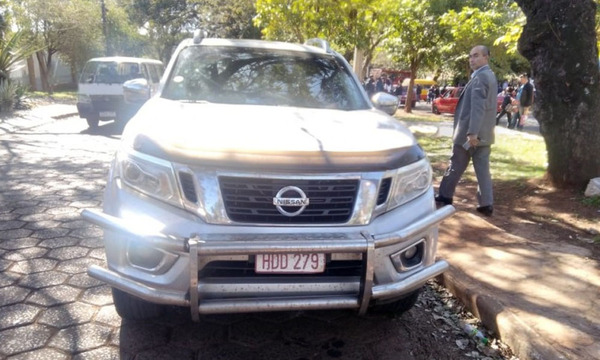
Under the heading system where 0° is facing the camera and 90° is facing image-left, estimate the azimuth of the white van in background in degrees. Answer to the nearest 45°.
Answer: approximately 45°

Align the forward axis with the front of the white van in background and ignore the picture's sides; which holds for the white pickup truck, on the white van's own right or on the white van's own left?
on the white van's own left

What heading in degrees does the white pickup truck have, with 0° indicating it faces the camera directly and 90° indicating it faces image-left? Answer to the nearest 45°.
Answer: approximately 0°

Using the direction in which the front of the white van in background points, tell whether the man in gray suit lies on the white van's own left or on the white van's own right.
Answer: on the white van's own left
